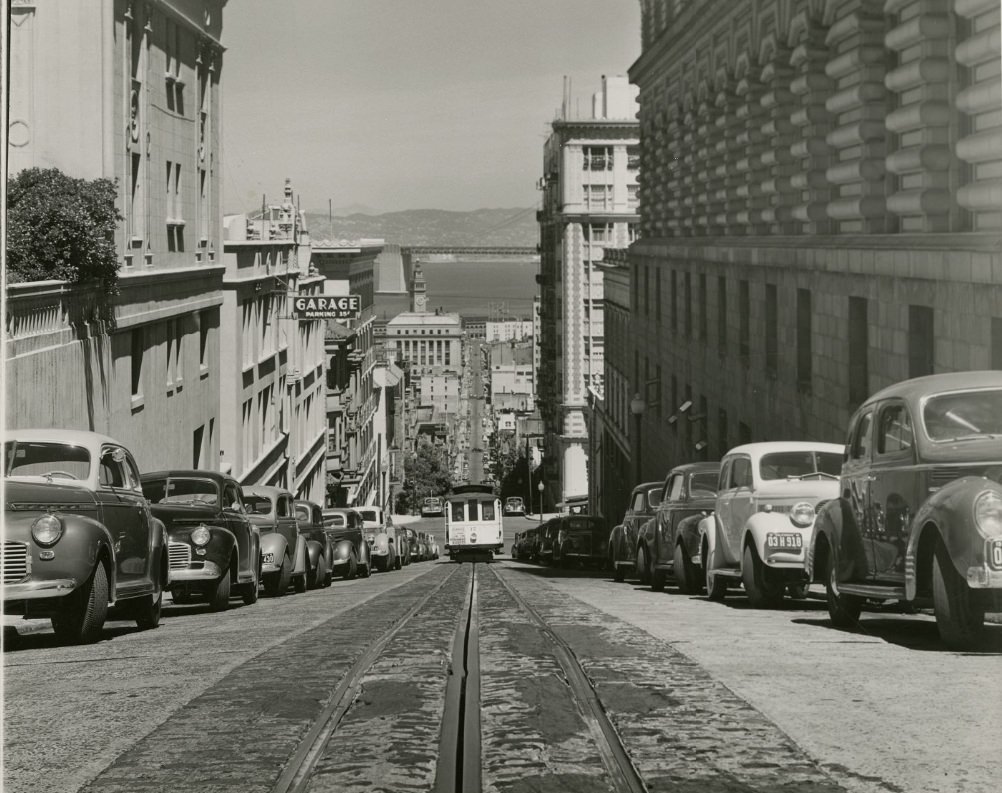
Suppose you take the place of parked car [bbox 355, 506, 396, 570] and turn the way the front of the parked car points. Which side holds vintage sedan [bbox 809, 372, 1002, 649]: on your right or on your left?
on your left

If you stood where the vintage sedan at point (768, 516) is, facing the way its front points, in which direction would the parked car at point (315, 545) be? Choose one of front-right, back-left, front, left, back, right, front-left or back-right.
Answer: back

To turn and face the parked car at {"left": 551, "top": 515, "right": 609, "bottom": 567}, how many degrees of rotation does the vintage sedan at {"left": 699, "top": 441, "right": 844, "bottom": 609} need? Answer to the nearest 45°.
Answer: approximately 135° to its left

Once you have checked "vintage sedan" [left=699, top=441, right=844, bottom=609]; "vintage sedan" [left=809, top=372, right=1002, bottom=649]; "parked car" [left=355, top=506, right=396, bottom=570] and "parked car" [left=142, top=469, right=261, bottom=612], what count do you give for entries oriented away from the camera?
0

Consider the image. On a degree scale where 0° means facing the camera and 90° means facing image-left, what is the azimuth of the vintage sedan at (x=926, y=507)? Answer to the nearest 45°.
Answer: approximately 315°

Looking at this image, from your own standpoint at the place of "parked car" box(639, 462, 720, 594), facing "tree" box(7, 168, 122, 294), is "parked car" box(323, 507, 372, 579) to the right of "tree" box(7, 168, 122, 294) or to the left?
right

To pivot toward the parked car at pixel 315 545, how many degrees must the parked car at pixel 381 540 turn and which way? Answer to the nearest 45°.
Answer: approximately 45° to its left

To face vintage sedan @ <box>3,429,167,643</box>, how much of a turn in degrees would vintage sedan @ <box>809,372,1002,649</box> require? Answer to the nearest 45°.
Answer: approximately 135° to its right

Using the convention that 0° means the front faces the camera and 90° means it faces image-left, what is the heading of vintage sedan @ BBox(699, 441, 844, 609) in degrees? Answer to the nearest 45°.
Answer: approximately 315°

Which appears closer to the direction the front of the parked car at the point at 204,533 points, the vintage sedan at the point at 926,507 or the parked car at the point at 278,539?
the vintage sedan

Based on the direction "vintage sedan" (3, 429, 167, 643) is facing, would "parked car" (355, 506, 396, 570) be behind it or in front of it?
behind

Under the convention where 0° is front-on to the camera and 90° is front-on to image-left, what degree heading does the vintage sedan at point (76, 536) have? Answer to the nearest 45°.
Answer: approximately 45°
